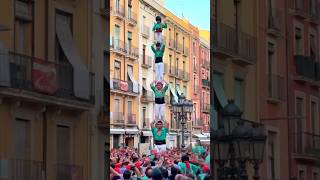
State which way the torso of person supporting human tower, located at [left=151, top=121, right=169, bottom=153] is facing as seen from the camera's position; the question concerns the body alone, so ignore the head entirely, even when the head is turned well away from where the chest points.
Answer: toward the camera
